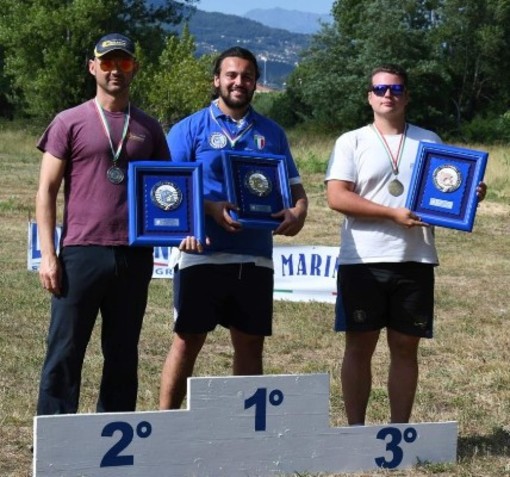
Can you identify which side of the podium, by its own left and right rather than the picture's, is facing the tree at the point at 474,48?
back

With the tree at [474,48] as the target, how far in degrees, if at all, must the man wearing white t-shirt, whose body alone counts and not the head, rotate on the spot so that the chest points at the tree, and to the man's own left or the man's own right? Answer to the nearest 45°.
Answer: approximately 180°

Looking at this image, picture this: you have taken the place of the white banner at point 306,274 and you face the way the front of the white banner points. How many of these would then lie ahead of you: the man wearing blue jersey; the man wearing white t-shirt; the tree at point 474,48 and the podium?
3

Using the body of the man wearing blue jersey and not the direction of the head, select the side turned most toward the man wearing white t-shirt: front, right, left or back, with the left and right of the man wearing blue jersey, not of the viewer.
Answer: left

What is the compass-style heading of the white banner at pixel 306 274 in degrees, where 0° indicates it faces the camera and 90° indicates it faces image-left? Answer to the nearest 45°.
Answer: approximately 0°

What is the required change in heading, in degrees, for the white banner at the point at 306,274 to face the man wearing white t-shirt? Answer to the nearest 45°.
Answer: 0° — it already faces them

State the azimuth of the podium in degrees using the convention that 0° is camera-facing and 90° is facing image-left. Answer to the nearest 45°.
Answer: approximately 0°
